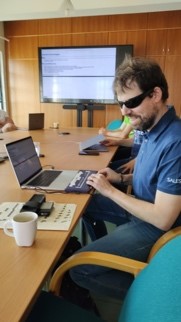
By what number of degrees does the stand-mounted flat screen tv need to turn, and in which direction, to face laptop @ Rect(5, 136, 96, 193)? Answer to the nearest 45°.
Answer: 0° — it already faces it

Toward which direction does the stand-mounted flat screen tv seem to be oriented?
toward the camera

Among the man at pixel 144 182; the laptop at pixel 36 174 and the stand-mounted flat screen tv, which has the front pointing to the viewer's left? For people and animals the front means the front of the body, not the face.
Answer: the man

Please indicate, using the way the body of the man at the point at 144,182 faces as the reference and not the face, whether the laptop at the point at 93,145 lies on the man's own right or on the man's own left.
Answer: on the man's own right

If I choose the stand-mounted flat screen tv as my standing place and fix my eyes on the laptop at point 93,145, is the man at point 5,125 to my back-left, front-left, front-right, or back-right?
front-right

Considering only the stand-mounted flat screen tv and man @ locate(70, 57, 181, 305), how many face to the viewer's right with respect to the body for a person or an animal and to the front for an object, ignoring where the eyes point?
0

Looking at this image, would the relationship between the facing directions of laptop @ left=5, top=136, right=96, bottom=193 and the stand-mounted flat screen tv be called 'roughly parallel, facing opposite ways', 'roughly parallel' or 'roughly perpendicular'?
roughly perpendicular

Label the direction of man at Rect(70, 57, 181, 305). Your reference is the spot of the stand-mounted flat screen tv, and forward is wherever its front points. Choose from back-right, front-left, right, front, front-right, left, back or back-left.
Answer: front

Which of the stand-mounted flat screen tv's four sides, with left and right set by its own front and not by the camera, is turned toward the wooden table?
front

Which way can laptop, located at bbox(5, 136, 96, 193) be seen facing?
to the viewer's right

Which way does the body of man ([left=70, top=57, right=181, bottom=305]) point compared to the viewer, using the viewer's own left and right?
facing to the left of the viewer

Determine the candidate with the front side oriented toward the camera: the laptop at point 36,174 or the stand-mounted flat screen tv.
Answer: the stand-mounted flat screen tv

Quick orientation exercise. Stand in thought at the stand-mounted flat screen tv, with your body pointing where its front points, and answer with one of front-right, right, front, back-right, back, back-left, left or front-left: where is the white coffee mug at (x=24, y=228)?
front

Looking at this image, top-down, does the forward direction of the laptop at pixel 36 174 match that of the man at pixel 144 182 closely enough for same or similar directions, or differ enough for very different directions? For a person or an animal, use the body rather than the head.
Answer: very different directions

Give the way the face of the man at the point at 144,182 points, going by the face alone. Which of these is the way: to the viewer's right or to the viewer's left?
to the viewer's left
